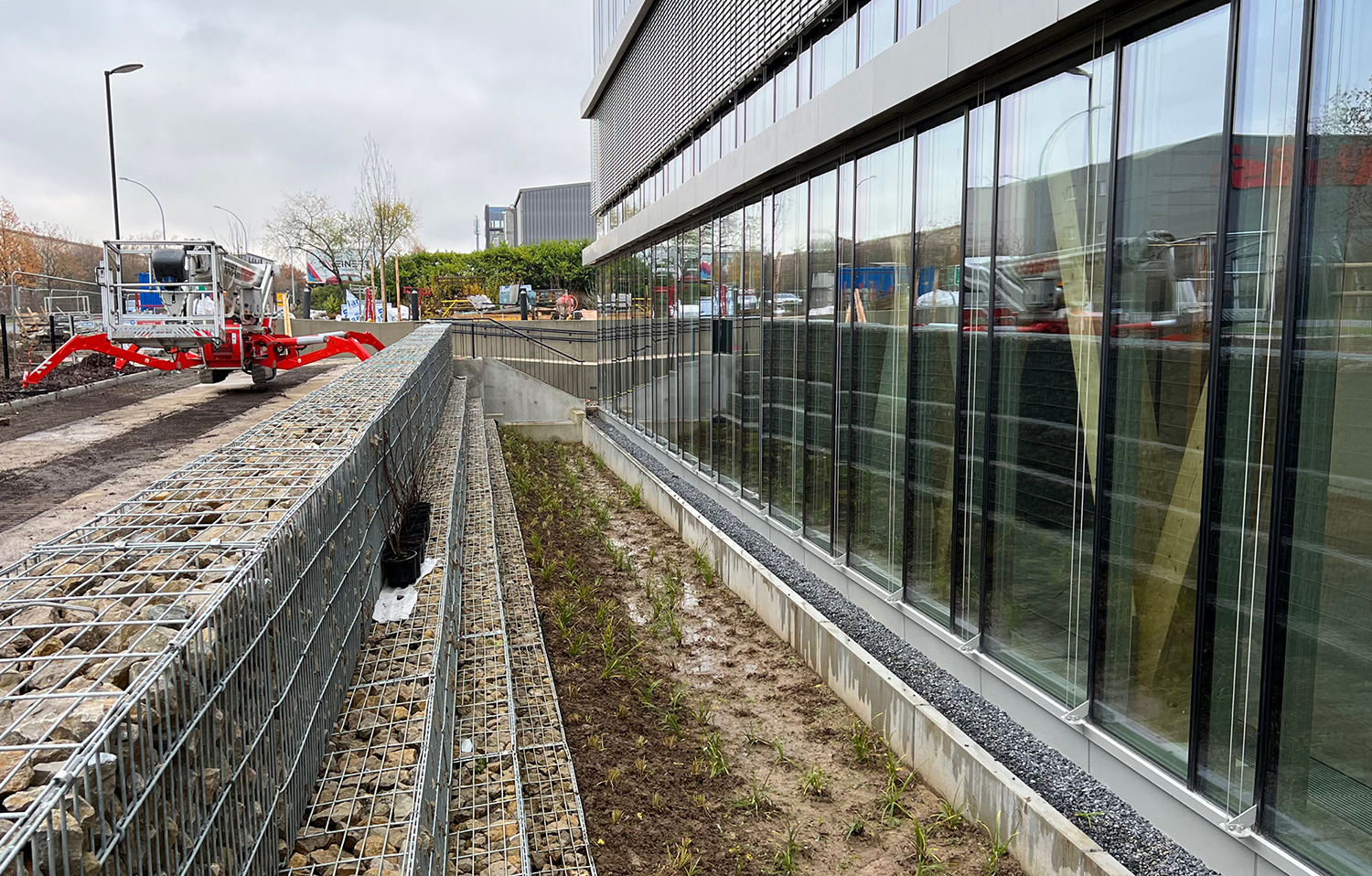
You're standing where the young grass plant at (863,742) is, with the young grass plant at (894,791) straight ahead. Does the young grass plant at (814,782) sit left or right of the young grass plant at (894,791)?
right

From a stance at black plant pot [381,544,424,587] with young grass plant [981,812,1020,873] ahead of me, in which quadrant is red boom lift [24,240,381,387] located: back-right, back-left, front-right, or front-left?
back-left

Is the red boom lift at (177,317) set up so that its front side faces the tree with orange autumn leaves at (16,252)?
no
